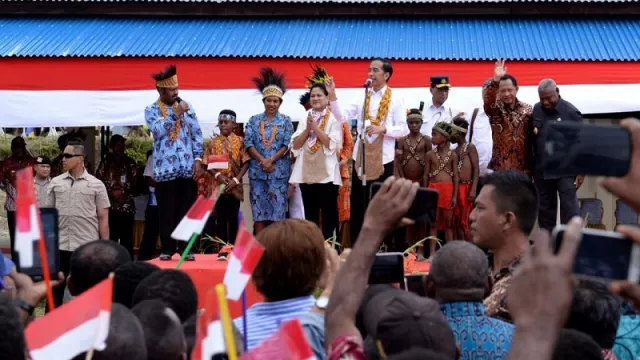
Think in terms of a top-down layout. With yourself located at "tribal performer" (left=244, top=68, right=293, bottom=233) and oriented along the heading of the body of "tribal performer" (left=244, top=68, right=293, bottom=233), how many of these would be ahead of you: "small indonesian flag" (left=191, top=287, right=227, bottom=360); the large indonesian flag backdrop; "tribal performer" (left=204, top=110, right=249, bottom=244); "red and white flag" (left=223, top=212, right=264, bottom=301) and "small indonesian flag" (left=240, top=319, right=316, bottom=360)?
3

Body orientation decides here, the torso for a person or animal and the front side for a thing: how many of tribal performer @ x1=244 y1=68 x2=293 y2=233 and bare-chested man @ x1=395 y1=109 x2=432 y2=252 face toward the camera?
2

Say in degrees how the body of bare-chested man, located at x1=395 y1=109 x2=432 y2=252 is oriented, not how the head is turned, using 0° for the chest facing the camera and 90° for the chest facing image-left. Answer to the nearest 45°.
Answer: approximately 0°

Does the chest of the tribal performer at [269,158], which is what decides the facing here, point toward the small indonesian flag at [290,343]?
yes

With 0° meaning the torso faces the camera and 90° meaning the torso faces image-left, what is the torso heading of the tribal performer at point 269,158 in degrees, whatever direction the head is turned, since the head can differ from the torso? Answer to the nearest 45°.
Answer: approximately 0°

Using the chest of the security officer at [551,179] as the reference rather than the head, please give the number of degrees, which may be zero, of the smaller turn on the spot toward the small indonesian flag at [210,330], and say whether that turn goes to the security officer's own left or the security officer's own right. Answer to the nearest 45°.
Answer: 0° — they already face it

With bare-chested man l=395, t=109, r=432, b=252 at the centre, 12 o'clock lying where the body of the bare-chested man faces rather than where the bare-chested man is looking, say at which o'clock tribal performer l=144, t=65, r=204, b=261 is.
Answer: The tribal performer is roughly at 2 o'clock from the bare-chested man.

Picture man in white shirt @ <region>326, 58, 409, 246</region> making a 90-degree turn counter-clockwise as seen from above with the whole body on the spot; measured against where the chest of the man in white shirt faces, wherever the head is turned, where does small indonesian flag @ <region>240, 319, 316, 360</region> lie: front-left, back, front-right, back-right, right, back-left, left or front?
front-right

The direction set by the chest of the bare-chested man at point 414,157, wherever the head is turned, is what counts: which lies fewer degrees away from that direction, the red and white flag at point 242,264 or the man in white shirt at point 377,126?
the red and white flag

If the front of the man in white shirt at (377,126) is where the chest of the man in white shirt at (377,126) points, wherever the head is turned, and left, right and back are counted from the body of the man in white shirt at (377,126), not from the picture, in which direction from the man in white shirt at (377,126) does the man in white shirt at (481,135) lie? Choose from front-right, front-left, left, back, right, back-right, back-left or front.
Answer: back-left

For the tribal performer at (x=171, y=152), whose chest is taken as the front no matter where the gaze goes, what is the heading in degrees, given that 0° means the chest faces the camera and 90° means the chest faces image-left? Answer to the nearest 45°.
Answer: approximately 315°

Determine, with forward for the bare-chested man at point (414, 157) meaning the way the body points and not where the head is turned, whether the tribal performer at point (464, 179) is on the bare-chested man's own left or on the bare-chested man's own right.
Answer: on the bare-chested man's own left

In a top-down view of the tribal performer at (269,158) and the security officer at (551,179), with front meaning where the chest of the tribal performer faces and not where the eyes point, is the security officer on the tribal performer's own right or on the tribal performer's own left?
on the tribal performer's own left
